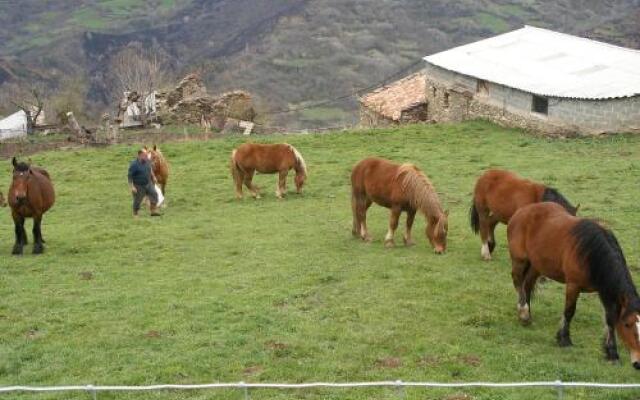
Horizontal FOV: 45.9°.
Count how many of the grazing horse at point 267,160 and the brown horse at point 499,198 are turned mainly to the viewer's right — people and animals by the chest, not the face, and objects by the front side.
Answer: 2

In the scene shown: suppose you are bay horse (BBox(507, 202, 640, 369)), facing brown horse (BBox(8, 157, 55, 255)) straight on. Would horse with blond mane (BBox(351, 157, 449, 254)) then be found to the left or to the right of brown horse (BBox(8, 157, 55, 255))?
right

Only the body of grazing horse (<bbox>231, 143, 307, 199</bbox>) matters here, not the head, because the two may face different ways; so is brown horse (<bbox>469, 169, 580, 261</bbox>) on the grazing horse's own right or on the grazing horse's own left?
on the grazing horse's own right

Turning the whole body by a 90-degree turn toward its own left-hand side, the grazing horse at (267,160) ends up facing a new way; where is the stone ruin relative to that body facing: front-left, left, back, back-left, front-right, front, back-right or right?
front

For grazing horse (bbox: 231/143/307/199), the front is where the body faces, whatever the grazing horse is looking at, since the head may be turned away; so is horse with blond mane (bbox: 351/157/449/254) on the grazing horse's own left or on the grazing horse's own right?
on the grazing horse's own right

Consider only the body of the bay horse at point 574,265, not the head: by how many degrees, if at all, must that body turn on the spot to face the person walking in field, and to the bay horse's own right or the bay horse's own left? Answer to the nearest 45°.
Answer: approximately 180°

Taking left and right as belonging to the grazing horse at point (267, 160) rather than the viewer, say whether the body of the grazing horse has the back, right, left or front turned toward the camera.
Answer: right

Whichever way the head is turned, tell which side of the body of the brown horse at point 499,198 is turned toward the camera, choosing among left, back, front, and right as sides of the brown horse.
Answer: right

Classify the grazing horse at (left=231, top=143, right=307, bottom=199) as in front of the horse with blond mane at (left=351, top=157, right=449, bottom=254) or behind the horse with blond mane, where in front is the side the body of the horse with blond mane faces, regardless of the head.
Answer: behind

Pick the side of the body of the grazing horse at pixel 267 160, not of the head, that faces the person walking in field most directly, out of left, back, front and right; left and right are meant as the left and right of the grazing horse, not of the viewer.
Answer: back

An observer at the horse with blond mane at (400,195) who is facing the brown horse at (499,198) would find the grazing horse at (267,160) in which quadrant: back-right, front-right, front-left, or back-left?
back-left

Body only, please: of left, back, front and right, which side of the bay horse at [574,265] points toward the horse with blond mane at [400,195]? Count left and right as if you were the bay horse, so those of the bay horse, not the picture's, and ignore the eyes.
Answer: back

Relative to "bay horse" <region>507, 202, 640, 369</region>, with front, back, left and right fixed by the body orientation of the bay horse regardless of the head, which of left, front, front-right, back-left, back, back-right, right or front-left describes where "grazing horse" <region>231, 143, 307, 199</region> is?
back

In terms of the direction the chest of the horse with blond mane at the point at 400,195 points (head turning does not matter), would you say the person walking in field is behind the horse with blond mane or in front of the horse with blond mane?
behind

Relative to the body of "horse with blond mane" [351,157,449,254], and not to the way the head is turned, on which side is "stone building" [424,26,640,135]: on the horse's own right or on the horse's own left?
on the horse's own left

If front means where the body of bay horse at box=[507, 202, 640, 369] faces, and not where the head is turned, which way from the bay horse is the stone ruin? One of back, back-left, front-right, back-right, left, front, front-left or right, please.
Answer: back
